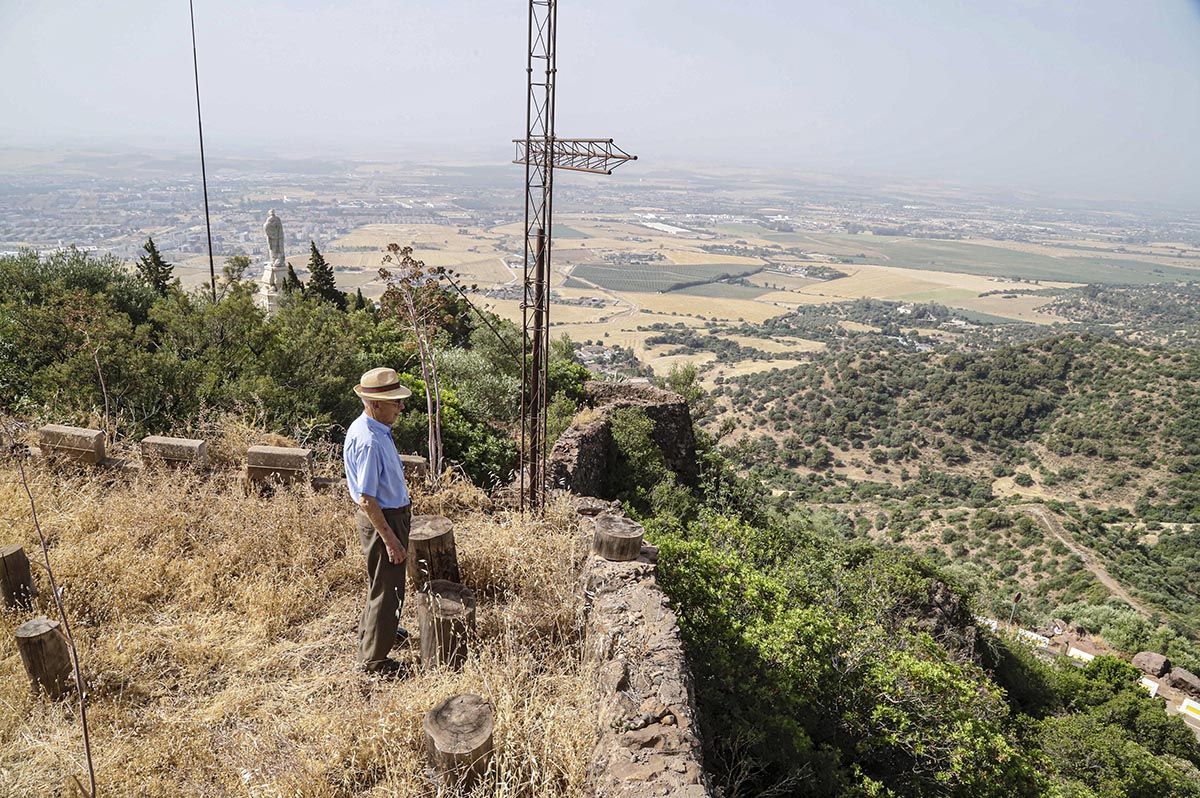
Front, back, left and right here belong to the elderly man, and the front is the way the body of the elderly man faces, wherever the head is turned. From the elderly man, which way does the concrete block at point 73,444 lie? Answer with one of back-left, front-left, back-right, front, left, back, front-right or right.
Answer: back-left

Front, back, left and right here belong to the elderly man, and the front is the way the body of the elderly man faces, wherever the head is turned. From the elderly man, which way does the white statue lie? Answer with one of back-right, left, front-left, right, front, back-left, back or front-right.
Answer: left

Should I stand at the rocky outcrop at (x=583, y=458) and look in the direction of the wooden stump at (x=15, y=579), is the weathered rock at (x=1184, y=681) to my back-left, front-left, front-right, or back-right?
back-left

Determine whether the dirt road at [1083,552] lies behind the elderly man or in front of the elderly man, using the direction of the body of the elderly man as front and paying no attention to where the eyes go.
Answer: in front

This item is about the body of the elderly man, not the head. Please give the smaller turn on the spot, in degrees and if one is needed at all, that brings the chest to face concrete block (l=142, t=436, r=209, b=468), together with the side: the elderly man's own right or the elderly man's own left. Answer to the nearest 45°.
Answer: approximately 135° to the elderly man's own left

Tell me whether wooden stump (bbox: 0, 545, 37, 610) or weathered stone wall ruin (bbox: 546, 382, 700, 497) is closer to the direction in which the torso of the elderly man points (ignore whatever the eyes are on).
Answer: the weathered stone wall ruin

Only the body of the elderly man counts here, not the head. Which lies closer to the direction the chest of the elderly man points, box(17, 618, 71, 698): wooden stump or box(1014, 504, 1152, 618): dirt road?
the dirt road

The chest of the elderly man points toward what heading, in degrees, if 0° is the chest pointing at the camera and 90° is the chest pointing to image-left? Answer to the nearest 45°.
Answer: approximately 270°

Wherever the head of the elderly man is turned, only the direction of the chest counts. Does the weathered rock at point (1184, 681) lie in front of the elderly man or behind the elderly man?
in front

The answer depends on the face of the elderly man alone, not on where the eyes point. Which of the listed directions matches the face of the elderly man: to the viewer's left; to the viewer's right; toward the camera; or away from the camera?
to the viewer's right

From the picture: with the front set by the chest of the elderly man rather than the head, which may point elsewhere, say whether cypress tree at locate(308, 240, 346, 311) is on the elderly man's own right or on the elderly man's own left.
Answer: on the elderly man's own left

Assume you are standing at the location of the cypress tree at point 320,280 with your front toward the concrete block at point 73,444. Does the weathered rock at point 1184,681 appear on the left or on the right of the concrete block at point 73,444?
left
